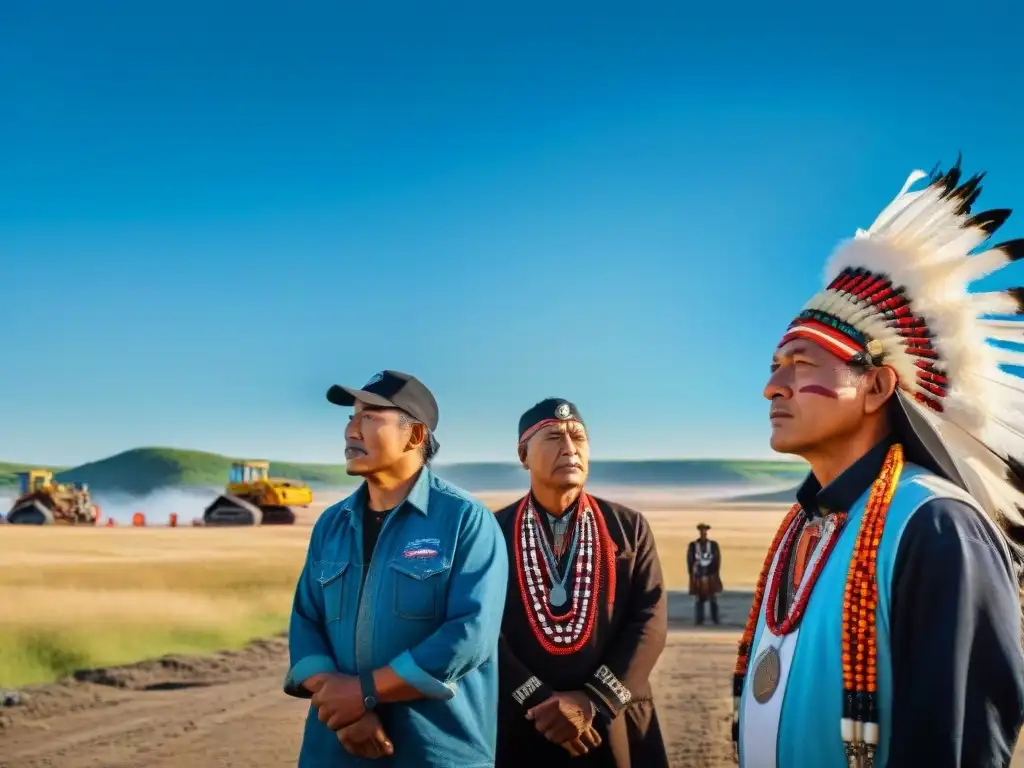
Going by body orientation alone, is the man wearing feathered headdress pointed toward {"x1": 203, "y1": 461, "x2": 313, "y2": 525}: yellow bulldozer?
no

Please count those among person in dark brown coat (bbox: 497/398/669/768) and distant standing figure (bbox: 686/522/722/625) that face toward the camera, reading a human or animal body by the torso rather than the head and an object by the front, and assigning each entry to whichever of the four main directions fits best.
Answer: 2

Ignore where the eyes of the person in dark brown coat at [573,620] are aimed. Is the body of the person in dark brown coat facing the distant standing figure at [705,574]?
no

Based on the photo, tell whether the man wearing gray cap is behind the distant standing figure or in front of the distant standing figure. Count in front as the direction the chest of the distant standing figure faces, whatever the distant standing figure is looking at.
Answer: in front

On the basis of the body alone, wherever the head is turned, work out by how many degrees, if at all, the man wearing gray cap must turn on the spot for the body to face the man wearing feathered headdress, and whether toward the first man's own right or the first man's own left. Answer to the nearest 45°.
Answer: approximately 90° to the first man's own left

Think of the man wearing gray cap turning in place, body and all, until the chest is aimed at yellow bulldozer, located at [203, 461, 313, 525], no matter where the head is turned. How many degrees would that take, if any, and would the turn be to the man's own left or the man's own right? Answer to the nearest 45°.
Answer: approximately 135° to the man's own right

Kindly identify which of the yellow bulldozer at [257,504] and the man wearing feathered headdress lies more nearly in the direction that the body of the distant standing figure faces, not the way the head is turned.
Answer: the man wearing feathered headdress

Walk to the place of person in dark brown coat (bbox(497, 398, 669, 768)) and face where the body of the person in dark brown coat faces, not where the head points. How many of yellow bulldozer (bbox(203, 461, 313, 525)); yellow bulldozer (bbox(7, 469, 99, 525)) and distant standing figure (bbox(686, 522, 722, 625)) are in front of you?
0

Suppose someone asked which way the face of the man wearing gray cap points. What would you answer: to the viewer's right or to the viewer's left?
to the viewer's left

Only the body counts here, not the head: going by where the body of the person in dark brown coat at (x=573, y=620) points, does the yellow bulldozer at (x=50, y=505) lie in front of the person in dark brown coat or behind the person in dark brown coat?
behind

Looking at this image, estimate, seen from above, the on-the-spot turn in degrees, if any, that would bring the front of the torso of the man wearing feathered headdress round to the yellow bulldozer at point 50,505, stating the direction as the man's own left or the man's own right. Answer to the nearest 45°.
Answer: approximately 90° to the man's own right

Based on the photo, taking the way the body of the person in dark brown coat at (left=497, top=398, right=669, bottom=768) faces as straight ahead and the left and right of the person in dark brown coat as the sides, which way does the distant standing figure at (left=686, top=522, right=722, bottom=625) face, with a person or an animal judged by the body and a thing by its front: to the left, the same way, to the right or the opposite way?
the same way

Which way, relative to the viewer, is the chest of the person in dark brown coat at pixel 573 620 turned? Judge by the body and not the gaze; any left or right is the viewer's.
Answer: facing the viewer

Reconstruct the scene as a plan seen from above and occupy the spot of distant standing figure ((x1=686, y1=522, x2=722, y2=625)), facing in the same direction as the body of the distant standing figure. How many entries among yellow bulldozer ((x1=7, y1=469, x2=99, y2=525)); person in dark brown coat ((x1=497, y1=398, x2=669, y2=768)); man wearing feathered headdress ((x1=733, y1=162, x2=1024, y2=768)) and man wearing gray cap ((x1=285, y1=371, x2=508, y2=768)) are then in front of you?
3

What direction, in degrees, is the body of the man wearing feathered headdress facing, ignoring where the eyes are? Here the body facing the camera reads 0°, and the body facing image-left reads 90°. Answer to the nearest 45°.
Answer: approximately 45°

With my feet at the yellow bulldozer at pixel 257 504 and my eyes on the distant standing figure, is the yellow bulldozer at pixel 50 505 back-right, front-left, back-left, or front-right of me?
back-right

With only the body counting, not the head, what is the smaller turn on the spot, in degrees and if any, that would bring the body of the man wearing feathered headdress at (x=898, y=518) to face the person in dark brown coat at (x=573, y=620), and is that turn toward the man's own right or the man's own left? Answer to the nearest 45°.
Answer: approximately 90° to the man's own right

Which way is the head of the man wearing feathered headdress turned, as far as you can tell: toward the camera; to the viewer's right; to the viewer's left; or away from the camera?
to the viewer's left
